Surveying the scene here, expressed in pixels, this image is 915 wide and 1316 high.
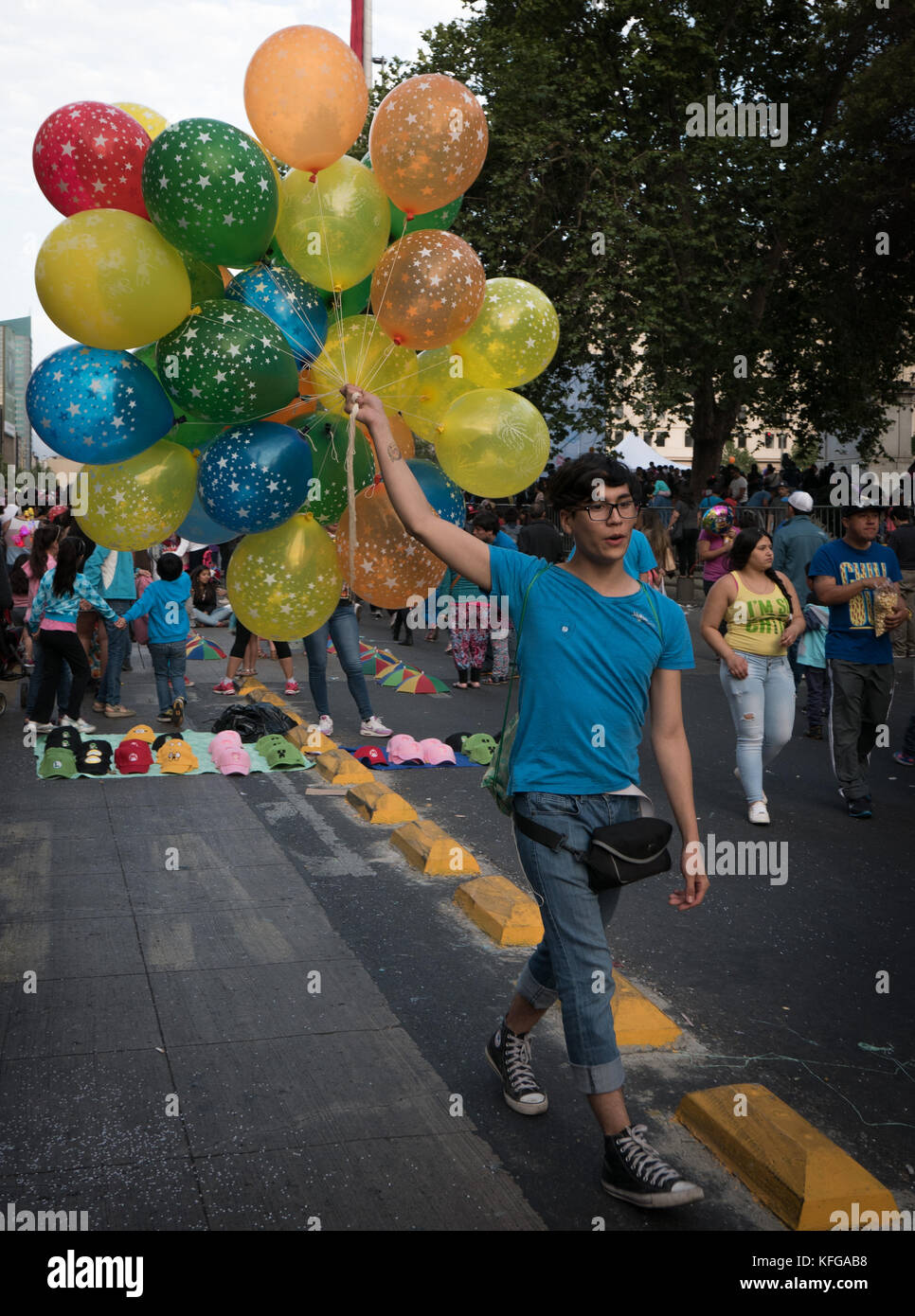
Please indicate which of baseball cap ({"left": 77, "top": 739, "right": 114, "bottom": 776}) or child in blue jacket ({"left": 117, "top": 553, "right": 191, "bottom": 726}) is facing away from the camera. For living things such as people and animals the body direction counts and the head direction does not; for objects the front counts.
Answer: the child in blue jacket

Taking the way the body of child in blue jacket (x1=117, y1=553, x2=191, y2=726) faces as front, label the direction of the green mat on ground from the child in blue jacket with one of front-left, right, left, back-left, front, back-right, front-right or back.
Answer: back

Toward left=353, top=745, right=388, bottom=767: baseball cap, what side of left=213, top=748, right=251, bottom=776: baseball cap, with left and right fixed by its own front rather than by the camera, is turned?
left

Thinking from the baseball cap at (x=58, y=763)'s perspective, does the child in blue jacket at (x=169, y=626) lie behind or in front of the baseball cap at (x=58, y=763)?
behind

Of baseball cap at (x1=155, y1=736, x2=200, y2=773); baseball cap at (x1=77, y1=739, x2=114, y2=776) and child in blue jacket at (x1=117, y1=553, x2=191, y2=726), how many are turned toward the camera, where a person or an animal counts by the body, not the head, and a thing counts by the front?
2

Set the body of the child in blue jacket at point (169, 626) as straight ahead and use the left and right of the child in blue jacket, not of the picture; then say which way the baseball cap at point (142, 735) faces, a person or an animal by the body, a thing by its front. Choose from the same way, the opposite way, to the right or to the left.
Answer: the opposite way

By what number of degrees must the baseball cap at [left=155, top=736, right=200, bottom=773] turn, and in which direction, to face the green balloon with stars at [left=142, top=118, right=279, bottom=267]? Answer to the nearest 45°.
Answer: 0° — it already faces it

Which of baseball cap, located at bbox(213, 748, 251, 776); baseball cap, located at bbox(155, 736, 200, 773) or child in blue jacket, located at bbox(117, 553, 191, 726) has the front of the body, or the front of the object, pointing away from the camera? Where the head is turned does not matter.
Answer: the child in blue jacket

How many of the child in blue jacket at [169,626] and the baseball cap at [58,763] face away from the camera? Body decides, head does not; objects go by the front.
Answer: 1

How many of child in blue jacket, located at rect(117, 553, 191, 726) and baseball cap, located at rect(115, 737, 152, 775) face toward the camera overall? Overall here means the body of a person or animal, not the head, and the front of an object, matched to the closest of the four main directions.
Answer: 1

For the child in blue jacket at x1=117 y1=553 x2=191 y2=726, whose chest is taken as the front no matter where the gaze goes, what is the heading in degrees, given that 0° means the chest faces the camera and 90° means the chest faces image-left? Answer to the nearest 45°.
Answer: approximately 180°
